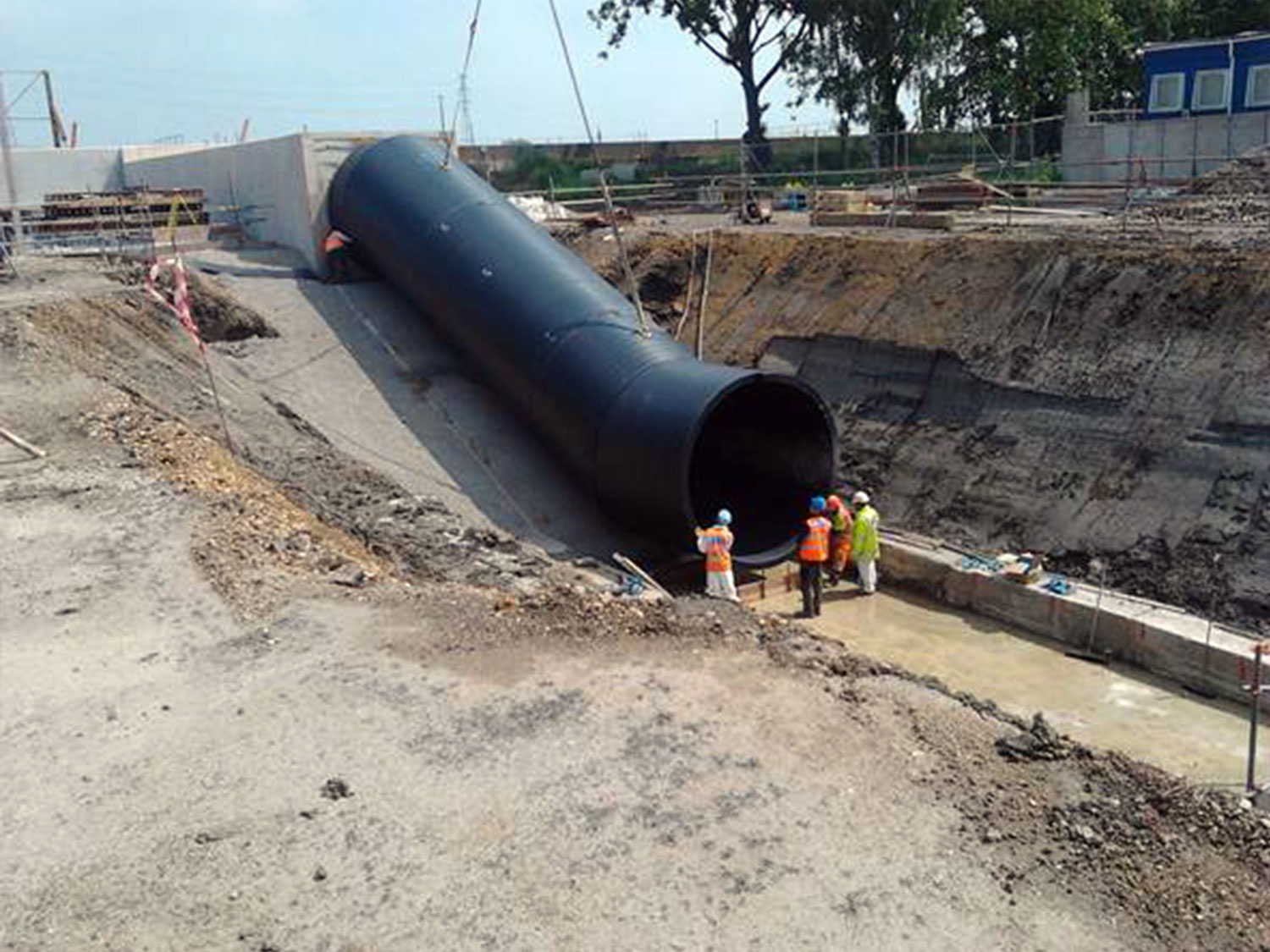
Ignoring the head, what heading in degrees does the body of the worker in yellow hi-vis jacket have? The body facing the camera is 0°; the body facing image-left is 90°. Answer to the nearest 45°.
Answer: approximately 90°

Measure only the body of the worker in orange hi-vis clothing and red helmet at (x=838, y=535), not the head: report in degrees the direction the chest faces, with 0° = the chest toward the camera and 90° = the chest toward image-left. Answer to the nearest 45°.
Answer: approximately 45°

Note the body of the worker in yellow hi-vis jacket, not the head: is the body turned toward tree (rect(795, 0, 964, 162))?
no

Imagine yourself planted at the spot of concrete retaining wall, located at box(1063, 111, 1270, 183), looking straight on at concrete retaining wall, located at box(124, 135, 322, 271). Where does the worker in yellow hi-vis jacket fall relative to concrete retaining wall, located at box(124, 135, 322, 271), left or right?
left

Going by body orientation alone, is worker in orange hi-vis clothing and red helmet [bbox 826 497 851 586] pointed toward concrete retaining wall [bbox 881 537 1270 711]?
no

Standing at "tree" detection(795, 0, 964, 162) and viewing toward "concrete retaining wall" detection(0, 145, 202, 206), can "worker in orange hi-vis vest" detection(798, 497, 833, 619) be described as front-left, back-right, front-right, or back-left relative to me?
front-left

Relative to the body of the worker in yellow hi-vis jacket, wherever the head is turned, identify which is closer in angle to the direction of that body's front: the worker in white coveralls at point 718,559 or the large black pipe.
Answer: the large black pipe

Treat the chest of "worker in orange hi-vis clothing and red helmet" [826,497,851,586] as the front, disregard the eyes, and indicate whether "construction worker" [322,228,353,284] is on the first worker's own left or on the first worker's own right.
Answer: on the first worker's own right

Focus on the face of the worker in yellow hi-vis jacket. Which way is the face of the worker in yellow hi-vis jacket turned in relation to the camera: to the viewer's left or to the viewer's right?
to the viewer's left

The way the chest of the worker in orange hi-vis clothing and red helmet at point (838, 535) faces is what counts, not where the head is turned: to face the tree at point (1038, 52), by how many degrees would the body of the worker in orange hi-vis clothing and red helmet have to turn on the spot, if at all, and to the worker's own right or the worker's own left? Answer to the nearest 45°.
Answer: approximately 135° to the worker's own right

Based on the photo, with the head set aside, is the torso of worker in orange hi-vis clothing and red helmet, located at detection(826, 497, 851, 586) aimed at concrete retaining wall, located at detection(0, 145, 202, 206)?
no

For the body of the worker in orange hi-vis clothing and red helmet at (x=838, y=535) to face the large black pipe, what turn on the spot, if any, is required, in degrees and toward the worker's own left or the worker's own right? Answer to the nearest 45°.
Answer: approximately 45° to the worker's own right

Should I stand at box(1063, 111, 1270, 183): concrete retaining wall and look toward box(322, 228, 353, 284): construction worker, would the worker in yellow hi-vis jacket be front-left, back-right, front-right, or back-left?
front-left

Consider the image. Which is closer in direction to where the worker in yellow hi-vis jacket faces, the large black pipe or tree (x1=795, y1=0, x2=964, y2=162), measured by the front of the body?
the large black pipe

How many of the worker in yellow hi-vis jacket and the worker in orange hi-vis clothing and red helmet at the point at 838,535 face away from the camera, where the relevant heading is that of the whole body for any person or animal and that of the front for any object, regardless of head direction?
0

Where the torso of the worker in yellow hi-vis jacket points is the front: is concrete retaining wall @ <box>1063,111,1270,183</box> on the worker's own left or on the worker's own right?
on the worker's own right

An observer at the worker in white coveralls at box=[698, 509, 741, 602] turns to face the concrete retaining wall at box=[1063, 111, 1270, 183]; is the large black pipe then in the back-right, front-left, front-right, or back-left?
front-left

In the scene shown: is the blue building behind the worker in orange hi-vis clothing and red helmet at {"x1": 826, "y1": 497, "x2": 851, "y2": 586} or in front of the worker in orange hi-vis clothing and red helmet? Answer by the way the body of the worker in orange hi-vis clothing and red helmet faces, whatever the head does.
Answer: behind

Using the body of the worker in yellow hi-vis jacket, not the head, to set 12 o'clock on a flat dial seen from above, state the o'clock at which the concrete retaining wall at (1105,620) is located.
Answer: The concrete retaining wall is roughly at 7 o'clock from the worker in yellow hi-vis jacket.
